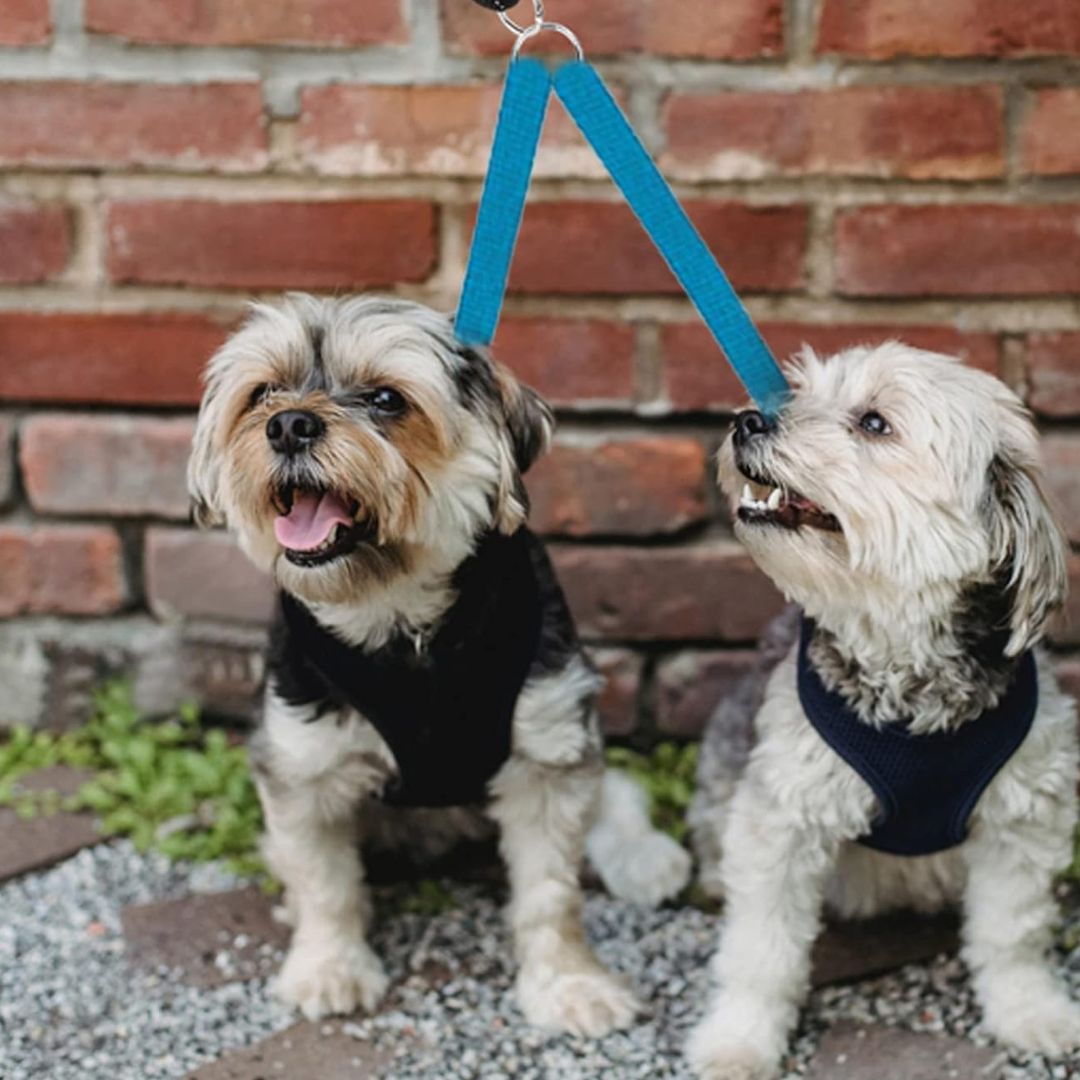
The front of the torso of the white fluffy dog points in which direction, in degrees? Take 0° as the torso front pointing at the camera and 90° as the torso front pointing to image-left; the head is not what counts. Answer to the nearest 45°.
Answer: approximately 0°

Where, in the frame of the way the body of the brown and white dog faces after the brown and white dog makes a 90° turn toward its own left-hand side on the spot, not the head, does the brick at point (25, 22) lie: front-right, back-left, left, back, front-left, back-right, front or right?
back-left

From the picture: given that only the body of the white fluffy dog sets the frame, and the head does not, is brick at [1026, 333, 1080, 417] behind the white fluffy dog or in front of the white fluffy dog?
behind

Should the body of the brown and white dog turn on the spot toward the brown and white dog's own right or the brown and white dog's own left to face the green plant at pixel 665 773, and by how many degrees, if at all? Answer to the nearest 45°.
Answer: approximately 135° to the brown and white dog's own left

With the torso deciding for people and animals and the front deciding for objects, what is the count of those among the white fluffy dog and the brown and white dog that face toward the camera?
2

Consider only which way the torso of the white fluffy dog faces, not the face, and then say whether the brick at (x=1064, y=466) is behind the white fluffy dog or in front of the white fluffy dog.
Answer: behind

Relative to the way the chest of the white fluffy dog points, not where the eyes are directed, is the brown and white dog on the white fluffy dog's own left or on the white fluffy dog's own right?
on the white fluffy dog's own right

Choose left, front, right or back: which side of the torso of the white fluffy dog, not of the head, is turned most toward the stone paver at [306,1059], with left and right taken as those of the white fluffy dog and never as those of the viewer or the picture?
right

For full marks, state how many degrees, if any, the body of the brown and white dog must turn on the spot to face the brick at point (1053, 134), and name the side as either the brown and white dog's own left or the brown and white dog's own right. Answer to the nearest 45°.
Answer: approximately 135° to the brown and white dog's own left

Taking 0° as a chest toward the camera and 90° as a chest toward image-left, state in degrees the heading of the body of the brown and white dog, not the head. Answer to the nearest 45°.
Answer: approximately 0°

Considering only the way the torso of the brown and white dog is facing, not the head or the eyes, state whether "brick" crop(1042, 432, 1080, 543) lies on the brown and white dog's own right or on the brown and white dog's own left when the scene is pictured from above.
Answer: on the brown and white dog's own left

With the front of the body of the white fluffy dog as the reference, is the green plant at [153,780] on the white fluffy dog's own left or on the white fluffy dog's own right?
on the white fluffy dog's own right
